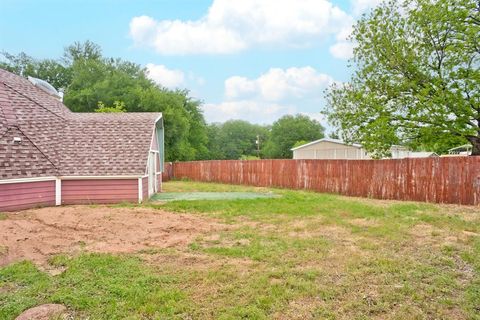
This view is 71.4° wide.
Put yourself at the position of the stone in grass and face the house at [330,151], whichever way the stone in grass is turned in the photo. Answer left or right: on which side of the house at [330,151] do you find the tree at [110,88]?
left
